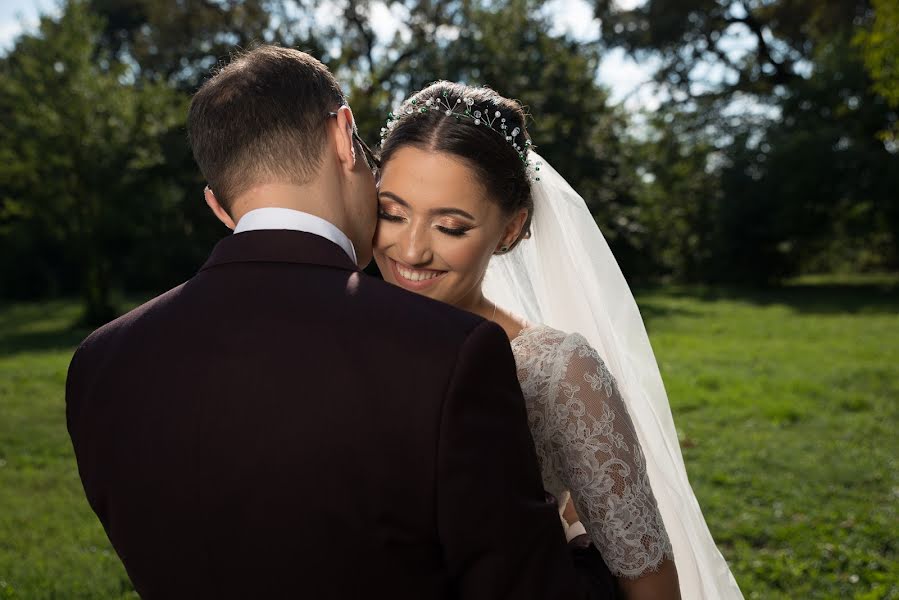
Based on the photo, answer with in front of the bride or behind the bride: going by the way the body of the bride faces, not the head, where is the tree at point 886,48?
behind

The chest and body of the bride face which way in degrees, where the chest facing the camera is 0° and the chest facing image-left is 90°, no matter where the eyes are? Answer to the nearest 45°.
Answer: approximately 45°

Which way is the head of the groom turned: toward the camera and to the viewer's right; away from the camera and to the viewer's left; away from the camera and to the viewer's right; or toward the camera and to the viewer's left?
away from the camera and to the viewer's right

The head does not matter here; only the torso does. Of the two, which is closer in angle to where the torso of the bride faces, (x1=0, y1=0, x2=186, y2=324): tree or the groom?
the groom

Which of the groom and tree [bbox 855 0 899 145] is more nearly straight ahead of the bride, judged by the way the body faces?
the groom
